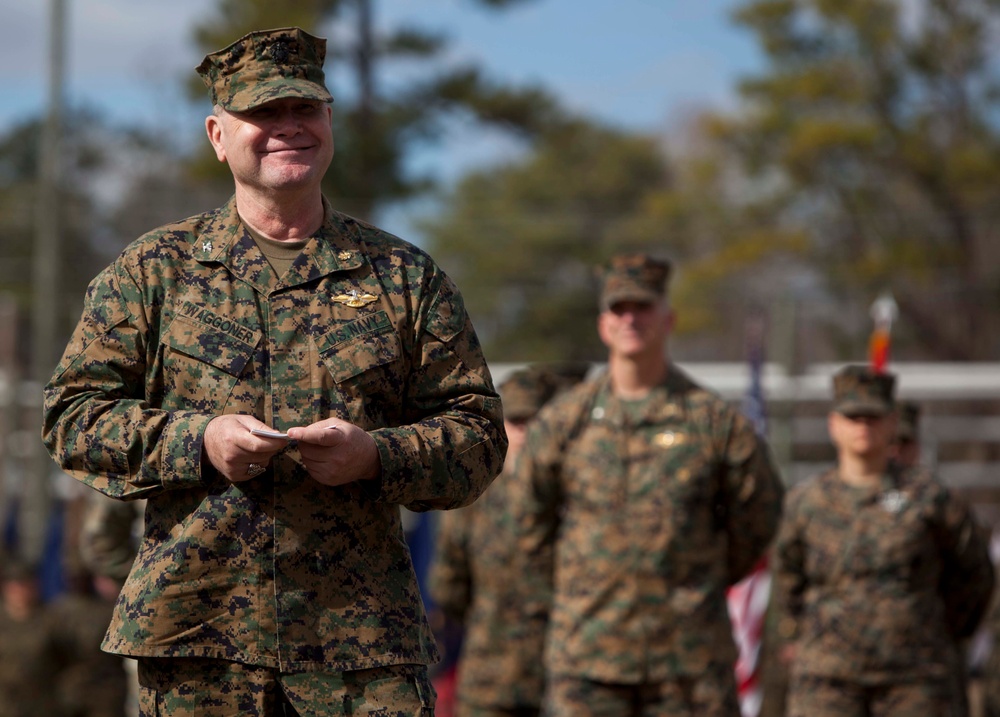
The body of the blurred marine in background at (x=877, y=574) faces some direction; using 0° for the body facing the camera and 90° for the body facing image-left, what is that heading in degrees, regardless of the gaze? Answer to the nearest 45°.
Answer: approximately 0°

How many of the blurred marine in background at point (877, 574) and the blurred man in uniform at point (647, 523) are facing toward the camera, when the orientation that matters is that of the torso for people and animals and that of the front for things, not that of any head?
2
